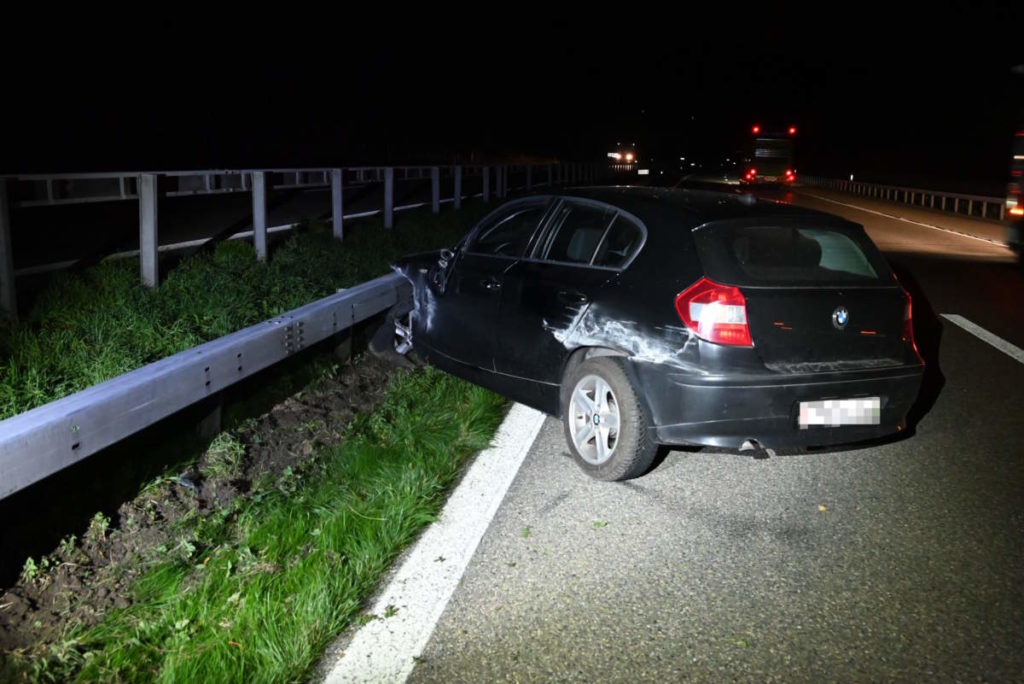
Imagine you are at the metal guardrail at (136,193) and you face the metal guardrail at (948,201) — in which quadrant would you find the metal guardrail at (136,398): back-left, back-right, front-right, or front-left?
back-right

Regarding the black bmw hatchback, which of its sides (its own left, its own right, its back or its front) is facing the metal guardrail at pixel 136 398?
left

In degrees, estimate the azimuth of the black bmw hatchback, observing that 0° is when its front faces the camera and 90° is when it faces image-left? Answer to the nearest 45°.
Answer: approximately 135°

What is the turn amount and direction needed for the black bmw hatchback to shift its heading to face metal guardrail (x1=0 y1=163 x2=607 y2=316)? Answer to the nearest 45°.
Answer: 0° — it already faces it

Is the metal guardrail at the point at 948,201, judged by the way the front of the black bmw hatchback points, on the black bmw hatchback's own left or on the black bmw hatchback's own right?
on the black bmw hatchback's own right
